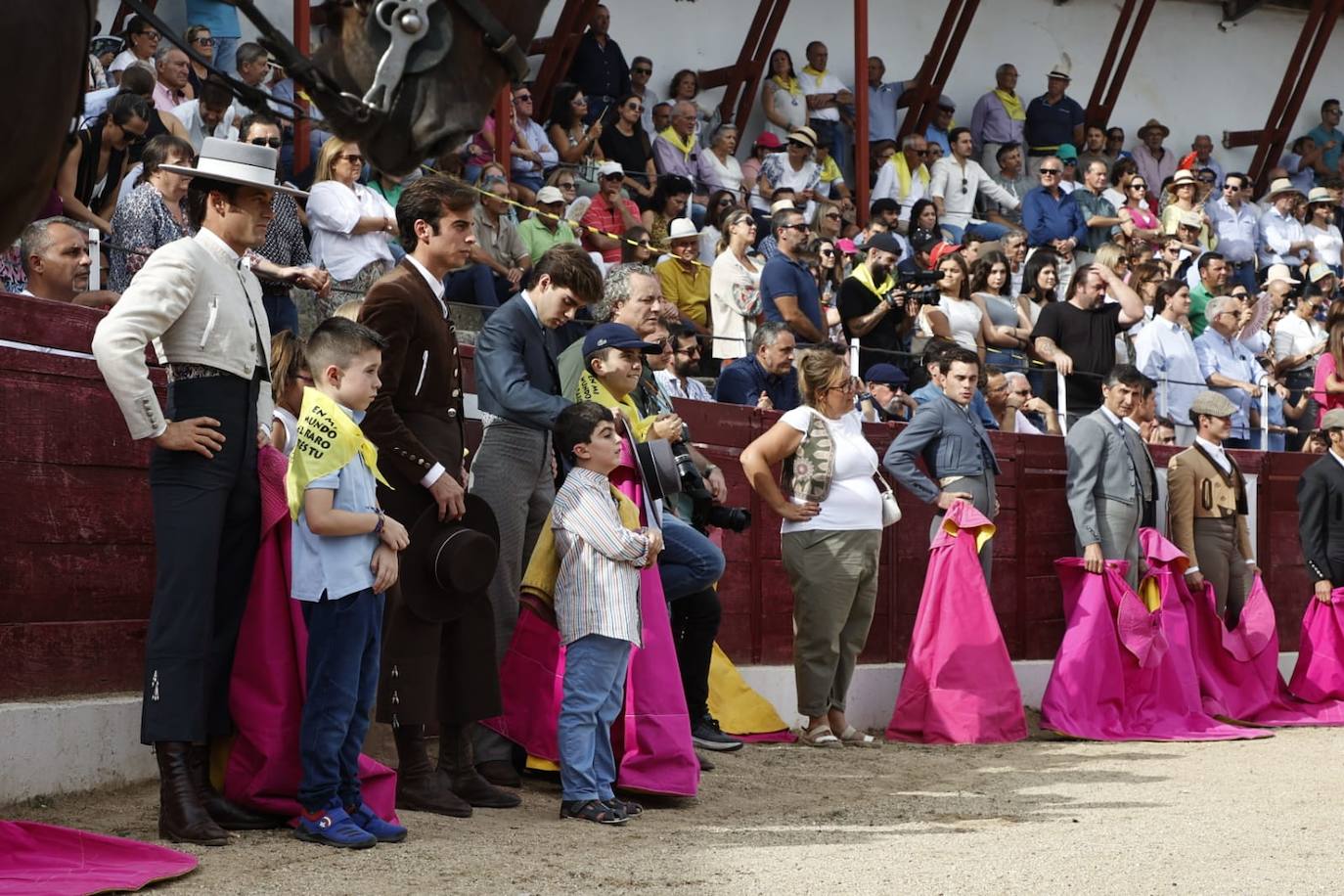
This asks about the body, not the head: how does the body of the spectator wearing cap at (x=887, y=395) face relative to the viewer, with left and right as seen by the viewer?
facing the viewer and to the right of the viewer

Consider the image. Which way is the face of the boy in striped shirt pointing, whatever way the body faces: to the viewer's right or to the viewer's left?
to the viewer's right

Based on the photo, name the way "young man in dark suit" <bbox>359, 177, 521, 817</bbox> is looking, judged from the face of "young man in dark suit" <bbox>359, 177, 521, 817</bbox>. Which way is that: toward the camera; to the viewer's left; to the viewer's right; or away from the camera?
to the viewer's right

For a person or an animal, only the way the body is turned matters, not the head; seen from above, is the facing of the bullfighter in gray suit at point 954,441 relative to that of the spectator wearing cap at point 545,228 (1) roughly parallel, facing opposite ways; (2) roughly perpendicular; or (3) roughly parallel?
roughly parallel

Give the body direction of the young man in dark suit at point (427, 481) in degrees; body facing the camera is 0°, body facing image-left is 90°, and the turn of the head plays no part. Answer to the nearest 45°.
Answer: approximately 270°

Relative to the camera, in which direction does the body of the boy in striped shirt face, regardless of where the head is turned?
to the viewer's right

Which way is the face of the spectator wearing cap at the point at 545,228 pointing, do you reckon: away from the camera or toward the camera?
toward the camera

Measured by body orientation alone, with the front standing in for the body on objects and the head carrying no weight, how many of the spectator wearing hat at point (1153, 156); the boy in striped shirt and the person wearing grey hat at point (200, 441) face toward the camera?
1

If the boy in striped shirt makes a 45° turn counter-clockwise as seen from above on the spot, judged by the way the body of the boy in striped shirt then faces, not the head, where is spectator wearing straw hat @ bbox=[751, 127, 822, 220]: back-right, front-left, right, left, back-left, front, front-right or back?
front-left

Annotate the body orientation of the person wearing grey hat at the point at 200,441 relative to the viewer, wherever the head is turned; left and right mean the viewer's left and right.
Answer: facing to the right of the viewer

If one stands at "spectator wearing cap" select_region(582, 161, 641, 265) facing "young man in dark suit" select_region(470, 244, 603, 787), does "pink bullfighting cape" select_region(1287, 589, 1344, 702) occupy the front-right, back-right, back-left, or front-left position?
front-left

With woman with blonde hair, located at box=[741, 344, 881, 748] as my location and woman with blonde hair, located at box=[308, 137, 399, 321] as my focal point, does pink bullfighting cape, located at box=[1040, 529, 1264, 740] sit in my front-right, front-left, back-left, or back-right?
back-right

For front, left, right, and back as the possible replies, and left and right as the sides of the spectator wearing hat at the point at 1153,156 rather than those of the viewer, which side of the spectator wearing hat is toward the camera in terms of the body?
front

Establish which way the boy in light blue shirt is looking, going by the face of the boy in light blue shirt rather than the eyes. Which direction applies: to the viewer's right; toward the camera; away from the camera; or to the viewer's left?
to the viewer's right

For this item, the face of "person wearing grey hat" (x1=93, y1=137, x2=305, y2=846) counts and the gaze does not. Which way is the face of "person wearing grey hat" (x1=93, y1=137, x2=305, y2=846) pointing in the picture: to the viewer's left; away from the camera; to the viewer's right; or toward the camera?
to the viewer's right

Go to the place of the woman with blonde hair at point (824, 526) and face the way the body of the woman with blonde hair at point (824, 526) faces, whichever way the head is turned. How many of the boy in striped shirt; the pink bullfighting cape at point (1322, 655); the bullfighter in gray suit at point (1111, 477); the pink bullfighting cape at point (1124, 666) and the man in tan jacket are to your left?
4
